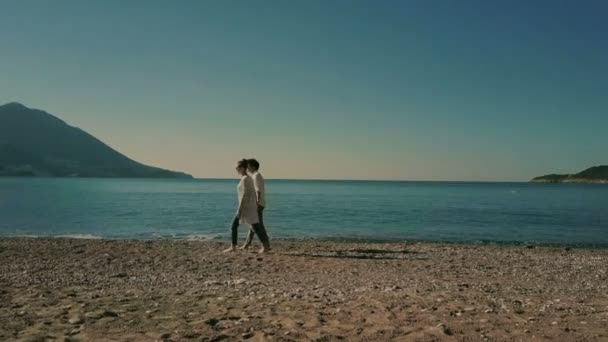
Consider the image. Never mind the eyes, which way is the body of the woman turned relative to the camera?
to the viewer's left

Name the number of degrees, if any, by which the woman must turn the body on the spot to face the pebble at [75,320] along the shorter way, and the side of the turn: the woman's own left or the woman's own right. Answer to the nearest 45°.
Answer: approximately 90° to the woman's own left

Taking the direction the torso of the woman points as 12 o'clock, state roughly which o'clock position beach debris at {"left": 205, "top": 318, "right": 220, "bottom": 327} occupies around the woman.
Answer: The beach debris is roughly at 9 o'clock from the woman.
